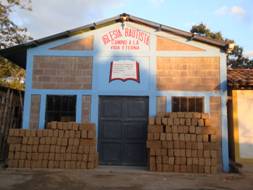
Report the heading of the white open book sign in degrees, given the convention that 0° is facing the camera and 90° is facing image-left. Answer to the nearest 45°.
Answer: approximately 0°

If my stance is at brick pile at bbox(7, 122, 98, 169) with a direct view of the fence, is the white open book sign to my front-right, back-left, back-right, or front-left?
back-right

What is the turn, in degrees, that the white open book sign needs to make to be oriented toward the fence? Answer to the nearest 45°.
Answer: approximately 90° to its right
